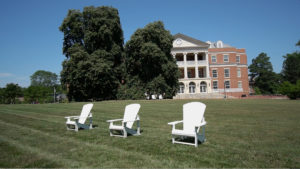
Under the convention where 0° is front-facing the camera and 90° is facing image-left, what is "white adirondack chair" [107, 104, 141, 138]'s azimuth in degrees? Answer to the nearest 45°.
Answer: approximately 45°

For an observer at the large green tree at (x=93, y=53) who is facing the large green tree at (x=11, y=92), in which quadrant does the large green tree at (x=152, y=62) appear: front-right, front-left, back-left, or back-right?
back-right

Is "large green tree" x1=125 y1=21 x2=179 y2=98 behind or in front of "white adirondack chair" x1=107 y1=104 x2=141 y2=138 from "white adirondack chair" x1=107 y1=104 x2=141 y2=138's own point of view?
behind

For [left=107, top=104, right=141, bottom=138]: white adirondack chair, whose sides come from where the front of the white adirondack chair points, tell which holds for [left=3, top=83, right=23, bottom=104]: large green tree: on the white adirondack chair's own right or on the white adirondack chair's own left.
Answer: on the white adirondack chair's own right

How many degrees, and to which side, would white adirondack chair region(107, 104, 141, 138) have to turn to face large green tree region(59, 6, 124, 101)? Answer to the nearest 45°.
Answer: approximately 135° to its right
